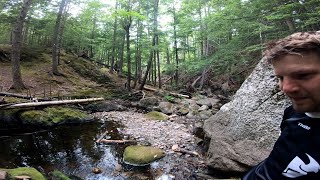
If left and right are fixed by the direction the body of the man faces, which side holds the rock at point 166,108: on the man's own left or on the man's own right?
on the man's own right

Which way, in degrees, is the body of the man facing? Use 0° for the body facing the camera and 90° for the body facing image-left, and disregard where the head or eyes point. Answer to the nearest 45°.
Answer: approximately 45°

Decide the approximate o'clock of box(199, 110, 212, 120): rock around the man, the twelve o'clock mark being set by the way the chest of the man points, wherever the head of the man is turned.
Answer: The rock is roughly at 4 o'clock from the man.

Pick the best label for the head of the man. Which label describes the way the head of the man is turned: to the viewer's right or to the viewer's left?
to the viewer's left

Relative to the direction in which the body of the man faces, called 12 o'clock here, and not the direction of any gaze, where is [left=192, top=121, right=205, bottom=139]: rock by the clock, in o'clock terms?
The rock is roughly at 4 o'clock from the man.

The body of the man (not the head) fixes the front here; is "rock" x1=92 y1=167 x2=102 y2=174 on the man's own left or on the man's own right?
on the man's own right

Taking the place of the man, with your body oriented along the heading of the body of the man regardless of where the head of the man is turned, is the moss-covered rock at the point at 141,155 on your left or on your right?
on your right

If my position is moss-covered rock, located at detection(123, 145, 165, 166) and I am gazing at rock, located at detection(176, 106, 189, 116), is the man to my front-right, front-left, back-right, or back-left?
back-right

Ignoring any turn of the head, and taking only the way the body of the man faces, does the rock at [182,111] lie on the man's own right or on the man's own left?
on the man's own right

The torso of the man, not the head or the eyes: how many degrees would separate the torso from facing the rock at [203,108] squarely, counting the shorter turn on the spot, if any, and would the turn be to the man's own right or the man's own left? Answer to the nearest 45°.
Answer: approximately 135° to the man's own right

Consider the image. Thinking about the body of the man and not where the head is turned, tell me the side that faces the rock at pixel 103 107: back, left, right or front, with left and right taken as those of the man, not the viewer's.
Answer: right
